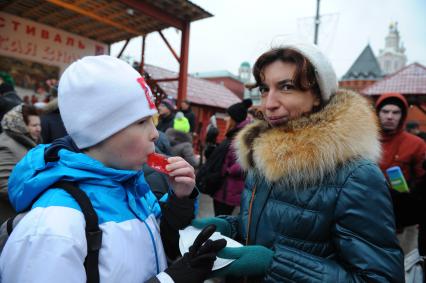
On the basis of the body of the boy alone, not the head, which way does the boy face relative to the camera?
to the viewer's right

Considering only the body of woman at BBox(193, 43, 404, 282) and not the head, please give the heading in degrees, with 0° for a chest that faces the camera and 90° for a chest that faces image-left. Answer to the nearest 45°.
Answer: approximately 45°

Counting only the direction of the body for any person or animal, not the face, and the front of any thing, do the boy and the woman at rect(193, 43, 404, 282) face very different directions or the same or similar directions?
very different directions

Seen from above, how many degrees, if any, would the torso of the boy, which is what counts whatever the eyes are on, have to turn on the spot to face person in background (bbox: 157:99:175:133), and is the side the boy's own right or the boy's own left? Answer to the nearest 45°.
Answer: approximately 90° to the boy's own left

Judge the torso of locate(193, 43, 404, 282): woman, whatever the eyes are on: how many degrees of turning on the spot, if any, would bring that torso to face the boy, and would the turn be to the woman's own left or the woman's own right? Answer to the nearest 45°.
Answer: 0° — they already face them

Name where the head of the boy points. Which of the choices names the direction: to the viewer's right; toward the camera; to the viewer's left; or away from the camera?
to the viewer's right

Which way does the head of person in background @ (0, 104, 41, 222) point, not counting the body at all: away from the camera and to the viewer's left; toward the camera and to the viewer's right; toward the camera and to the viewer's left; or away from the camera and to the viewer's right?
toward the camera and to the viewer's right
